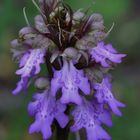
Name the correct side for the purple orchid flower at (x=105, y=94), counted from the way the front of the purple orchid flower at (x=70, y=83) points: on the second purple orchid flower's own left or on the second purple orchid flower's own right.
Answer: on the second purple orchid flower's own left

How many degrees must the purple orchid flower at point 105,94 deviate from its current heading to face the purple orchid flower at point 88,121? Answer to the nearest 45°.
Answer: approximately 90° to its right

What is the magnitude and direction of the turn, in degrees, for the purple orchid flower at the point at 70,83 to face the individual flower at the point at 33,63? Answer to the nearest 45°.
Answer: approximately 135° to its right

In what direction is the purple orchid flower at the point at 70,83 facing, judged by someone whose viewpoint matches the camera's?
facing the viewer

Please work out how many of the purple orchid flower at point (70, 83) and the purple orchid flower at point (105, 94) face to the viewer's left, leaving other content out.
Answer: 0

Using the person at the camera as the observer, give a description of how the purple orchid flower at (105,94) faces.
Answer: facing the viewer and to the right of the viewer
